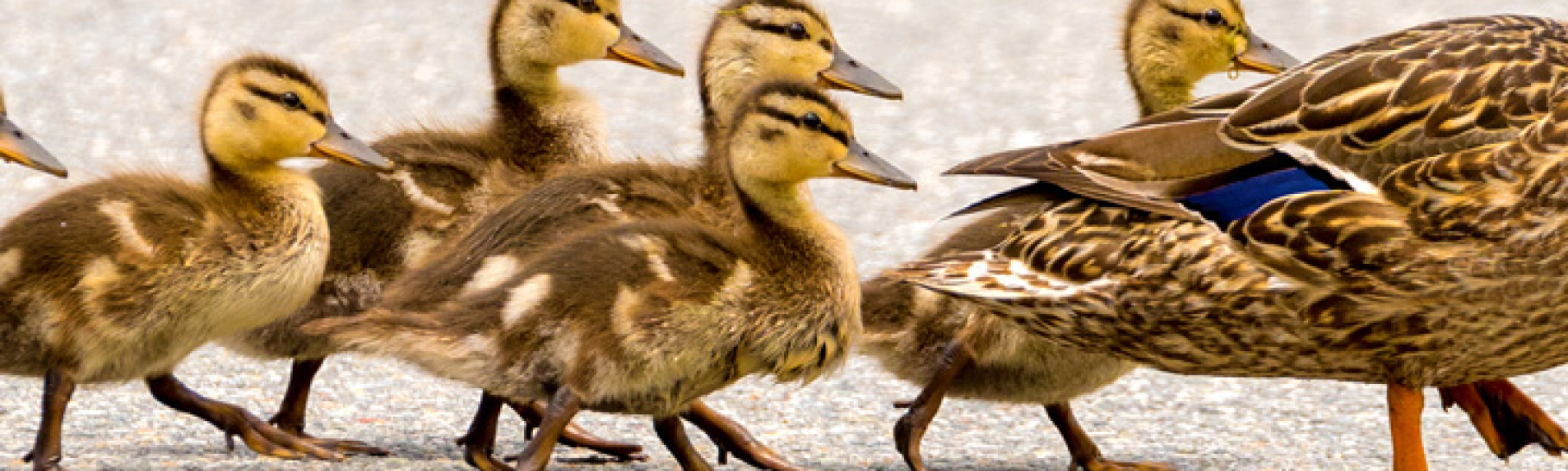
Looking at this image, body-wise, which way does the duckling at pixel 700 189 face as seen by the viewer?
to the viewer's right

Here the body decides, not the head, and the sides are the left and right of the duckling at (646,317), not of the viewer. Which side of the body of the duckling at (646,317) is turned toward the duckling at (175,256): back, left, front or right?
back

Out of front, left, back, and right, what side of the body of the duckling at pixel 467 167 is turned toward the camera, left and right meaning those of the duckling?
right

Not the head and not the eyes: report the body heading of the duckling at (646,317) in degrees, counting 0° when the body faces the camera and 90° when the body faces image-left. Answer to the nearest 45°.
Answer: approximately 270°

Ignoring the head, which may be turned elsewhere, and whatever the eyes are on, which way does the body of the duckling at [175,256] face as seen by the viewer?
to the viewer's right

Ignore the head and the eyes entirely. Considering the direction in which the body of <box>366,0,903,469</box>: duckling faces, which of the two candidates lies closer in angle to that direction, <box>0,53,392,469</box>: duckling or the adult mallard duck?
the adult mallard duck

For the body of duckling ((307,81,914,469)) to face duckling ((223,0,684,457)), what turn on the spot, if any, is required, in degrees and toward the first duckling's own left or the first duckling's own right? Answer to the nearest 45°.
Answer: approximately 135° to the first duckling's own left

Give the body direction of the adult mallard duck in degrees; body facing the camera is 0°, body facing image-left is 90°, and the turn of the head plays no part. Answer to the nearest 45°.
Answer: approximately 270°

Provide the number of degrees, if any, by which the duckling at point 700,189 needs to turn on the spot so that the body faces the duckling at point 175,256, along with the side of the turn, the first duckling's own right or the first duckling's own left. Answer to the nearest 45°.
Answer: approximately 180°

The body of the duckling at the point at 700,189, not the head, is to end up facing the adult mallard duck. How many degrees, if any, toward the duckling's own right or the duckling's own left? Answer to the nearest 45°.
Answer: approximately 45° to the duckling's own right

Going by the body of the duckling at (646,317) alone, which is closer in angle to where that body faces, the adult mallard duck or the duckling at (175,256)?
the adult mallard duck

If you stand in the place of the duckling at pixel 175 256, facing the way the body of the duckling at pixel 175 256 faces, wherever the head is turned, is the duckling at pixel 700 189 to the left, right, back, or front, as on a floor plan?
front

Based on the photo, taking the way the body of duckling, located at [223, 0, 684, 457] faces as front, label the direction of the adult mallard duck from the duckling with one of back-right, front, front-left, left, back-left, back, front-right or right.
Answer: front-right

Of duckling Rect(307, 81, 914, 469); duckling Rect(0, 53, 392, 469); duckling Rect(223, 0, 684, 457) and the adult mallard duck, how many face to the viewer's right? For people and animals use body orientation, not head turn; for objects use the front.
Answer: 4
